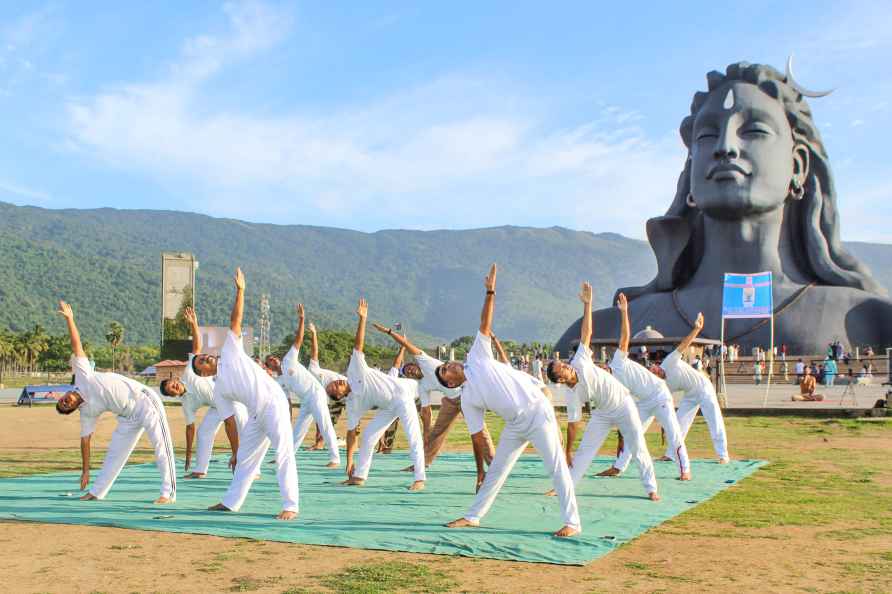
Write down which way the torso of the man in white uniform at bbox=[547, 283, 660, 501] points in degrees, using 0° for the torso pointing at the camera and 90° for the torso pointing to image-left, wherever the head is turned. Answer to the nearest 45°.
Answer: approximately 0°

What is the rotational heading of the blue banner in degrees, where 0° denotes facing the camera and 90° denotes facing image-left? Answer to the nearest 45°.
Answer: approximately 0°

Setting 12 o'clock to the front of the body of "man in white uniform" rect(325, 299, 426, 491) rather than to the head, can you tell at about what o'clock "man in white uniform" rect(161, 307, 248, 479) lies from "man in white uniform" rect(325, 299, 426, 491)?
"man in white uniform" rect(161, 307, 248, 479) is roughly at 4 o'clock from "man in white uniform" rect(325, 299, 426, 491).

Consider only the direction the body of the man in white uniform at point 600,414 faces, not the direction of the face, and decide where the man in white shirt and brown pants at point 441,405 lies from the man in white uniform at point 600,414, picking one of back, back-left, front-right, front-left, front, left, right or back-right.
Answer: back-right
